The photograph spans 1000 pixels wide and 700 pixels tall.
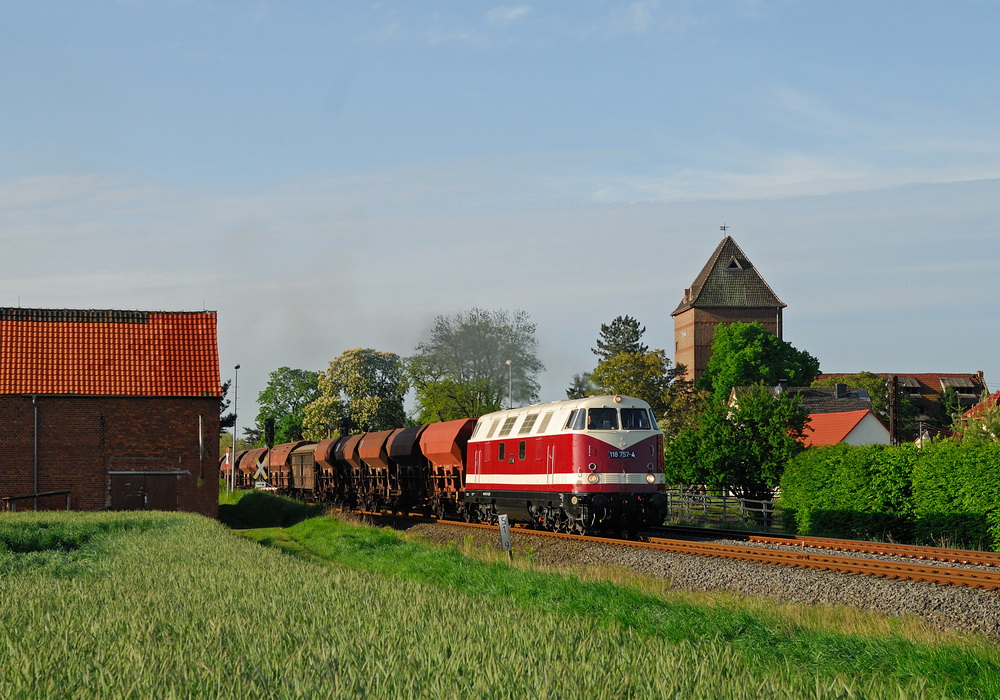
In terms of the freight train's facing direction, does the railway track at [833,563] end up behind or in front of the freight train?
in front

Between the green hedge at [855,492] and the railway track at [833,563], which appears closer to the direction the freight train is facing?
the railway track

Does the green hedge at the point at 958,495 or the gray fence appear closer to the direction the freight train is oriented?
the green hedge

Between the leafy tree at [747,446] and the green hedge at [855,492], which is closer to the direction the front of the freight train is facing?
the green hedge

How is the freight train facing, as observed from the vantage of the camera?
facing the viewer and to the right of the viewer

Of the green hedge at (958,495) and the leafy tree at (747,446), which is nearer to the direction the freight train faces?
the green hedge

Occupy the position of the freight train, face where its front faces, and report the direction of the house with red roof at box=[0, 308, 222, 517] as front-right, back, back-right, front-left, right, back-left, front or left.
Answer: back

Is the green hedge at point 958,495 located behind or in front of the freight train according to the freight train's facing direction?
in front

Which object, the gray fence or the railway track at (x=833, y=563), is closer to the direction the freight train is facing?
the railway track
